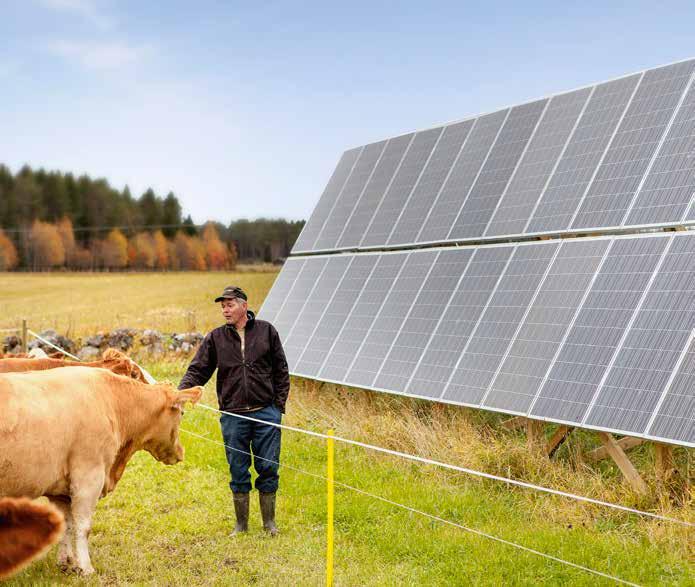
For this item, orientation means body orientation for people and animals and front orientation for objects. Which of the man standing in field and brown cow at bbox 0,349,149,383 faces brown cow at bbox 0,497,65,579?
the man standing in field

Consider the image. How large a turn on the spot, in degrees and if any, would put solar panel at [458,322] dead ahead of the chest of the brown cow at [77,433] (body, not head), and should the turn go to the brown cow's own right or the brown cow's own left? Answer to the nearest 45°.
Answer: approximately 45° to the brown cow's own left

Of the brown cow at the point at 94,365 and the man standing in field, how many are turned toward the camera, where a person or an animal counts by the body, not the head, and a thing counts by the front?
1

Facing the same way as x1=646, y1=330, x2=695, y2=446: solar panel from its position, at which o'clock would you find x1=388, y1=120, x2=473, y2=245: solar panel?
x1=388, y1=120, x2=473, y2=245: solar panel is roughly at 3 o'clock from x1=646, y1=330, x2=695, y2=446: solar panel.

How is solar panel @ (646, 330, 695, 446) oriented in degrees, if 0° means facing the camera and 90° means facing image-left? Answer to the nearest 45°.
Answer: approximately 45°

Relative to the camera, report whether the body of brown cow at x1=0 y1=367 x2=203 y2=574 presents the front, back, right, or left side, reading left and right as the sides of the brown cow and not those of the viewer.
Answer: right

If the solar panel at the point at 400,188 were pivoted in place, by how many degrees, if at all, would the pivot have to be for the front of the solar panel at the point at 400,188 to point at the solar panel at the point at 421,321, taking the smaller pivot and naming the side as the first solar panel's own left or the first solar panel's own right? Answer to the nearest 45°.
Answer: approximately 45° to the first solar panel's own left
